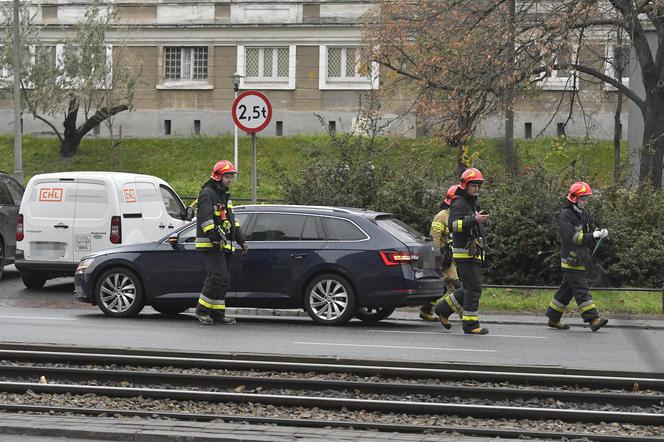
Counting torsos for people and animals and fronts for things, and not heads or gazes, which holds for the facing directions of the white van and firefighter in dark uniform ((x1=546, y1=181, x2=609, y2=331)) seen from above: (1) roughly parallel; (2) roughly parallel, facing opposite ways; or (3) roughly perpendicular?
roughly perpendicular

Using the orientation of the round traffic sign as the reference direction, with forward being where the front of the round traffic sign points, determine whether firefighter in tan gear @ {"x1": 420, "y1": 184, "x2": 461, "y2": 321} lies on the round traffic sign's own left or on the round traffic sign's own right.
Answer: on the round traffic sign's own left

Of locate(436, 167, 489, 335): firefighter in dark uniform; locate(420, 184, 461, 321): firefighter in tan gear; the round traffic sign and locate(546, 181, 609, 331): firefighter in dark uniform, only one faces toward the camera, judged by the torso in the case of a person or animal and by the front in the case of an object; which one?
the round traffic sign

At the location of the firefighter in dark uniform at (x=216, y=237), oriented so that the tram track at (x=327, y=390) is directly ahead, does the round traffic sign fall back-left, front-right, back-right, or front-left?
back-left
